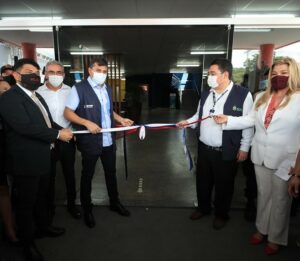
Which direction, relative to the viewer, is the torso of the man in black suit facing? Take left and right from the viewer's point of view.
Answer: facing the viewer and to the right of the viewer

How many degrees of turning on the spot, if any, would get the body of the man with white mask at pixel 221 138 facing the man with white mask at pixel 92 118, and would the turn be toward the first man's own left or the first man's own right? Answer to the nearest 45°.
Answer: approximately 45° to the first man's own right

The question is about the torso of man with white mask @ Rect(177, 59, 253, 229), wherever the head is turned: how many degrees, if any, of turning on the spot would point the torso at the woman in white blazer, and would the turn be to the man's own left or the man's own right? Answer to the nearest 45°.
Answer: approximately 90° to the man's own left

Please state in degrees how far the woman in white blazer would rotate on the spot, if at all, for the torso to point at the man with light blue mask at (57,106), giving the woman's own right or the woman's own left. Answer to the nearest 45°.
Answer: approximately 45° to the woman's own right

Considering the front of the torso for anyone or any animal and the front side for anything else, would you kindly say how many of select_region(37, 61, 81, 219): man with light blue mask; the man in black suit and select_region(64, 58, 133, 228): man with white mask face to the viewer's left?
0

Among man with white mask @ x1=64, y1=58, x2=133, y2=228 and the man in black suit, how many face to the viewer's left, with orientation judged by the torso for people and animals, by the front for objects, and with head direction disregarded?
0

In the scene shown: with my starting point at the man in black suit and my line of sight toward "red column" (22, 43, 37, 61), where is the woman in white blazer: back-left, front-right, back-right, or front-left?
back-right

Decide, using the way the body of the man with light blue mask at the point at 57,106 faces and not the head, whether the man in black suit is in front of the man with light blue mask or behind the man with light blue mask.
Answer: in front

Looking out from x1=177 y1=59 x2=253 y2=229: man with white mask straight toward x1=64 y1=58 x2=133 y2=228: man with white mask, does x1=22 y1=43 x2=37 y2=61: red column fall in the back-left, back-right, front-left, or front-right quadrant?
front-right

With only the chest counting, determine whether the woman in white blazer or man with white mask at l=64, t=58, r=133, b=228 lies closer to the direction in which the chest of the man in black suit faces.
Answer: the woman in white blazer

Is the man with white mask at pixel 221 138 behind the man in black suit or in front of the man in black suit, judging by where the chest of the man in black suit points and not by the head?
in front

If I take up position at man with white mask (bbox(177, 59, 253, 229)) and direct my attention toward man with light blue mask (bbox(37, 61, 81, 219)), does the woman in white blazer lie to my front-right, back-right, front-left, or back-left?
back-left

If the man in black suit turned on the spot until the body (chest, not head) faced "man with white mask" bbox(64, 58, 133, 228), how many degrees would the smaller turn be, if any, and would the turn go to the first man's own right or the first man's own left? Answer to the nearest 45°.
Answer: approximately 90° to the first man's own left

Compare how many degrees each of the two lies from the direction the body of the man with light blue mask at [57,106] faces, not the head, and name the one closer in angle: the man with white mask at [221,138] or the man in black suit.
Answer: the man in black suit

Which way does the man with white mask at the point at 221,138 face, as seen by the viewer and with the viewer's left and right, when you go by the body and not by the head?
facing the viewer and to the left of the viewer

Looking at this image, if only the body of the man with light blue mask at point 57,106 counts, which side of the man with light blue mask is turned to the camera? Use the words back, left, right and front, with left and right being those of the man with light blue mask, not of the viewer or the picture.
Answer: front

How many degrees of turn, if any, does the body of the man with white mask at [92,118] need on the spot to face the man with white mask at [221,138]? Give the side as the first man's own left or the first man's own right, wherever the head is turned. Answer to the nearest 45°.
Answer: approximately 45° to the first man's own left
